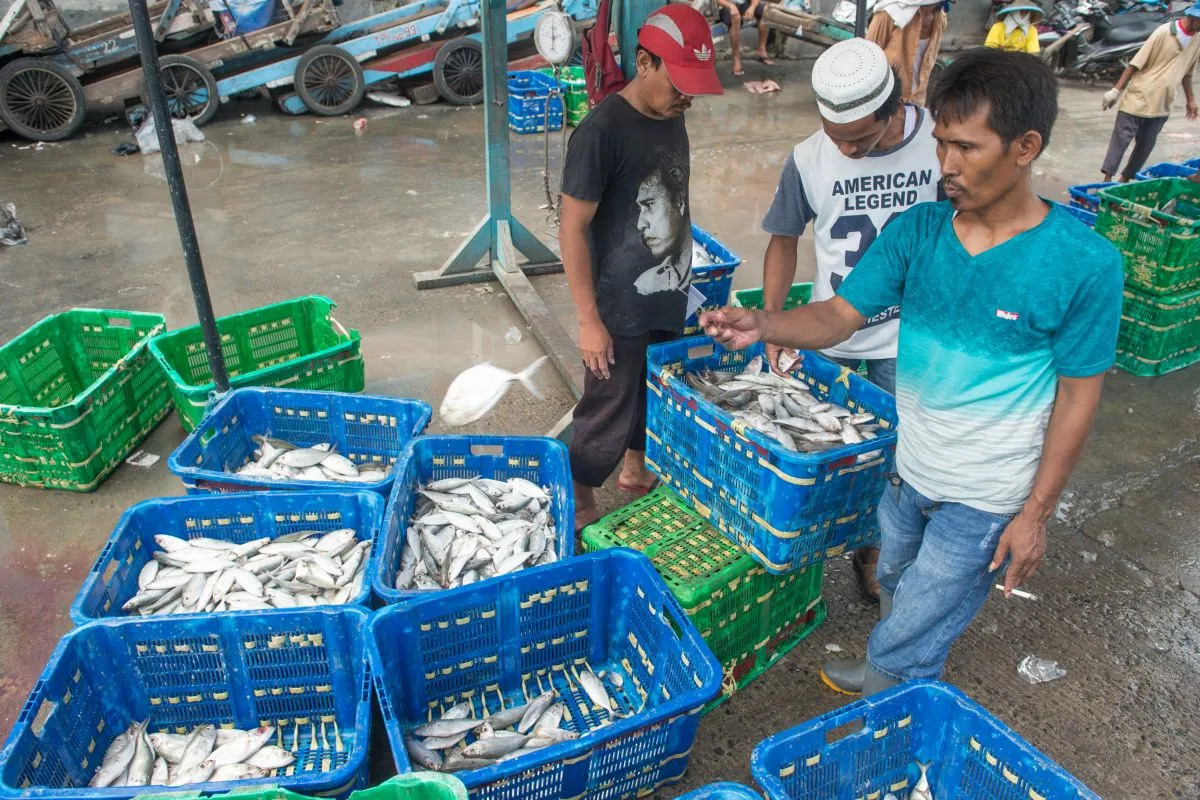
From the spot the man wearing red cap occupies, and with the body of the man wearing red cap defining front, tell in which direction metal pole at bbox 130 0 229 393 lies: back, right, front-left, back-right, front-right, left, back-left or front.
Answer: back-right

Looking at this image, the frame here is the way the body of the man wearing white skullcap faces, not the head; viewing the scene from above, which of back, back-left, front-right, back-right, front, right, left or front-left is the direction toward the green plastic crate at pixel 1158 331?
back-left

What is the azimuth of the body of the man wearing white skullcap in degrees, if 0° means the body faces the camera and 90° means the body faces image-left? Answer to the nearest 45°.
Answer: approximately 0°

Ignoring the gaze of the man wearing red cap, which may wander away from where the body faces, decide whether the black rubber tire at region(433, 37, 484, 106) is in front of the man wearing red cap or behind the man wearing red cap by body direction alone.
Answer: behind

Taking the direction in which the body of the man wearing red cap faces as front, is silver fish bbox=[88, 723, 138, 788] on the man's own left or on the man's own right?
on the man's own right

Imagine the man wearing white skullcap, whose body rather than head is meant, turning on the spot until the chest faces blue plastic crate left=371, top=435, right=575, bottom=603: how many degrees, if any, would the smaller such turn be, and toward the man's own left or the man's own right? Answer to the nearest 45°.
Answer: approximately 90° to the man's own right

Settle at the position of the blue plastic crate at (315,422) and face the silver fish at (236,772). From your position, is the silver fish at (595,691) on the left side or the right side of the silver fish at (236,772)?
left

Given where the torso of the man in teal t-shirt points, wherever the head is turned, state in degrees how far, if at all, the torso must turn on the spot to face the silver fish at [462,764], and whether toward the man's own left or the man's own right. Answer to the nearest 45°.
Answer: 0° — they already face it

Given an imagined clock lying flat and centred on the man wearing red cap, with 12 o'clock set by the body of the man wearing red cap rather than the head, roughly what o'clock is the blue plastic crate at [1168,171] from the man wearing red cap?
The blue plastic crate is roughly at 9 o'clock from the man wearing red cap.

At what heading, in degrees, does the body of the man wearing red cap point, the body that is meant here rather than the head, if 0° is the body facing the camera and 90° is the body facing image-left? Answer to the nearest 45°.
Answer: approximately 315°

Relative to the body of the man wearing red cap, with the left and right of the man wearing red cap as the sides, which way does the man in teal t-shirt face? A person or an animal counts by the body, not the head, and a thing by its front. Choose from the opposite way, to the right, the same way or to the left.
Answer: to the right
